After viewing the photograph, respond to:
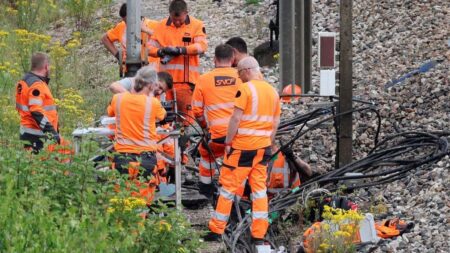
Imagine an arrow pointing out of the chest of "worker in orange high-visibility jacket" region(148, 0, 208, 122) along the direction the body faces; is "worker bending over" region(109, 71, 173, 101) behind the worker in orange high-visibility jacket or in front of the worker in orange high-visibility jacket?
in front

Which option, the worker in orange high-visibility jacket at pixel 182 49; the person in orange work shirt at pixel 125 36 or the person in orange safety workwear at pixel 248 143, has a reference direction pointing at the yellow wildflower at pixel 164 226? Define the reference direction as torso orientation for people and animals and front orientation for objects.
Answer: the worker in orange high-visibility jacket at pixel 182 49

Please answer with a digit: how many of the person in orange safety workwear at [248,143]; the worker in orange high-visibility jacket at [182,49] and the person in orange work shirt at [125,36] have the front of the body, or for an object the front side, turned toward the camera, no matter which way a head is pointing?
1

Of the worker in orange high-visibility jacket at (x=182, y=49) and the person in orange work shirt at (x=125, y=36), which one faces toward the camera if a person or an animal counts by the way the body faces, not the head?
the worker in orange high-visibility jacket at (x=182, y=49)

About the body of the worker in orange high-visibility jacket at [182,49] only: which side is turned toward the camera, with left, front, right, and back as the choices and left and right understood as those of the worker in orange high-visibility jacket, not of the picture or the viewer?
front

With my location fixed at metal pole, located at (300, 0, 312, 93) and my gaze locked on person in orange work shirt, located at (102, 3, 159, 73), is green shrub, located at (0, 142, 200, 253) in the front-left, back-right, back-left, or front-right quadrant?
front-left

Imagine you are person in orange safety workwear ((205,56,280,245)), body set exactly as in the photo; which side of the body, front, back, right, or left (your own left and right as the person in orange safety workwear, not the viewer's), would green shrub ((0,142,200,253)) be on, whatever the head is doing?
left

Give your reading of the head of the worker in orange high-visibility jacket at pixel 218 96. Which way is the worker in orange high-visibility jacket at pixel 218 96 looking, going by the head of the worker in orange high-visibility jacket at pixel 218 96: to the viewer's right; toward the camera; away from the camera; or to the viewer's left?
away from the camera

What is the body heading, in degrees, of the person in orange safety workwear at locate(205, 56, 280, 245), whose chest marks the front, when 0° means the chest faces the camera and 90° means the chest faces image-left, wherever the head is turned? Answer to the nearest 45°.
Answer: approximately 135°

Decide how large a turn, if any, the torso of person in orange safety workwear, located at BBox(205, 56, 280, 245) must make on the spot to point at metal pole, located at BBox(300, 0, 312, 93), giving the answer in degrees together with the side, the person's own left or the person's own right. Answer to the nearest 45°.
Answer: approximately 45° to the person's own right

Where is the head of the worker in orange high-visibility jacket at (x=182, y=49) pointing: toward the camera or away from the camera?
toward the camera
